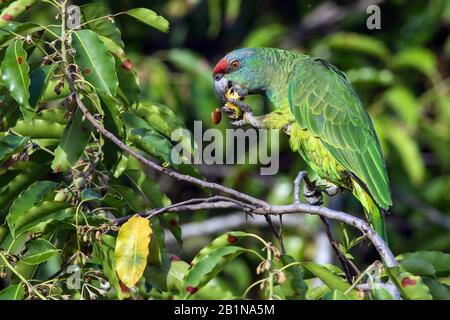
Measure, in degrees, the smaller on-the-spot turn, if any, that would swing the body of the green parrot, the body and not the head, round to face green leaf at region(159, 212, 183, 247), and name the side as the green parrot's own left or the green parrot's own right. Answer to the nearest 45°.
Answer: approximately 45° to the green parrot's own left

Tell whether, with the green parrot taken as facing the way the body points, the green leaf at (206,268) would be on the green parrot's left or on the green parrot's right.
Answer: on the green parrot's left

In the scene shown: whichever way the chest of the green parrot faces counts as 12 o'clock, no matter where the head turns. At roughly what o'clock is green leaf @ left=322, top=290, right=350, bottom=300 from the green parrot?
The green leaf is roughly at 9 o'clock from the green parrot.

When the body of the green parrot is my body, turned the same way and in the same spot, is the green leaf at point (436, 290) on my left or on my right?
on my left

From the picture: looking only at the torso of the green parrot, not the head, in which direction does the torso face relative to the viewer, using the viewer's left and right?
facing to the left of the viewer

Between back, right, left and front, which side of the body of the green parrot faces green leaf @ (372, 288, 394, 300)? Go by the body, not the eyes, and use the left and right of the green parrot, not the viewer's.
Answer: back

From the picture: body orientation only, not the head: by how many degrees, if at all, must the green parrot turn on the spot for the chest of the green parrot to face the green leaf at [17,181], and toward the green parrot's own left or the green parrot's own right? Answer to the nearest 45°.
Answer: approximately 45° to the green parrot's own left

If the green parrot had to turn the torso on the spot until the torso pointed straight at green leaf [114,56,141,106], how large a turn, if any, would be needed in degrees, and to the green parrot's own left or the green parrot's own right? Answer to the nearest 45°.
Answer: approximately 45° to the green parrot's own left
